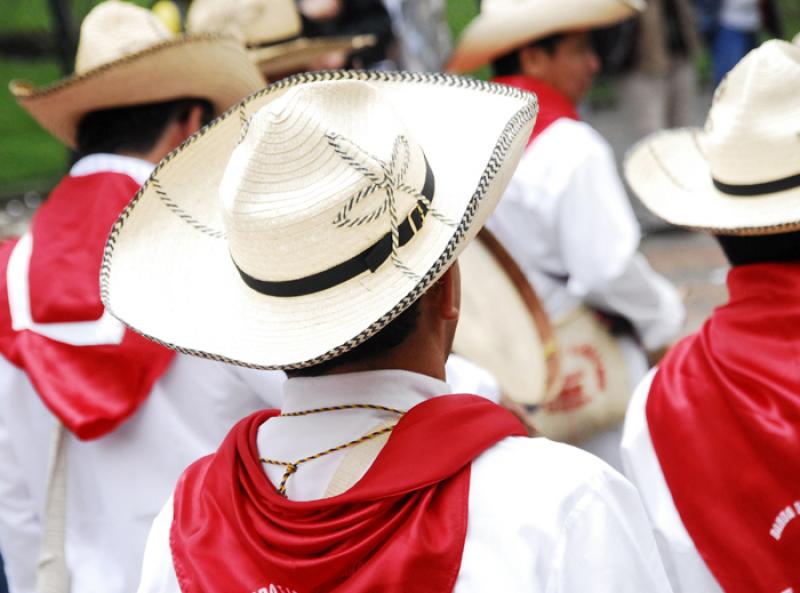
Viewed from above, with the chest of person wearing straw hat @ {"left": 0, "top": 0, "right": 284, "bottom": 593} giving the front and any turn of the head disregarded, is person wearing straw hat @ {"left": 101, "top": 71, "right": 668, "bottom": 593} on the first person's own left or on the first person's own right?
on the first person's own right

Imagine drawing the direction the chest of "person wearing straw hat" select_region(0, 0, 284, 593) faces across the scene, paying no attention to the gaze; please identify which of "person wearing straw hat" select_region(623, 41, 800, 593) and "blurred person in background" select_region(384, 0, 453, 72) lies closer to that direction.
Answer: the blurred person in background

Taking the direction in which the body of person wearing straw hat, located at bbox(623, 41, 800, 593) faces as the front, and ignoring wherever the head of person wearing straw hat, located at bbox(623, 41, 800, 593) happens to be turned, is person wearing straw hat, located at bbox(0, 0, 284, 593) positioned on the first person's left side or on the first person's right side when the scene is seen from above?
on the first person's left side

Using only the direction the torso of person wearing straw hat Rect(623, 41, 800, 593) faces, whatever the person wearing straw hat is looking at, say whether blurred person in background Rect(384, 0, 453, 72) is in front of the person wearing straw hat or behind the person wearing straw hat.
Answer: in front

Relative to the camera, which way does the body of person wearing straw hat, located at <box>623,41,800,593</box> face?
away from the camera

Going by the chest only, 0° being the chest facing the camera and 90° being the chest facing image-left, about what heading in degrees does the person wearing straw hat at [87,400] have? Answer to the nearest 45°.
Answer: approximately 225°

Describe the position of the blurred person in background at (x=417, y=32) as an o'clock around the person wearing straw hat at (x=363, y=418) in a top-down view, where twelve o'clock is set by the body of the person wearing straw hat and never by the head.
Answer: The blurred person in background is roughly at 11 o'clock from the person wearing straw hat.

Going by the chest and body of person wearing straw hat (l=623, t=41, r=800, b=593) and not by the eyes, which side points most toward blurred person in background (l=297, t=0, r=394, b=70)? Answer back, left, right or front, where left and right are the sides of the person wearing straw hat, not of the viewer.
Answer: front
